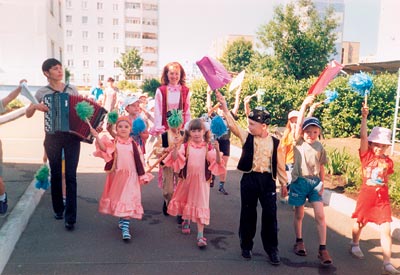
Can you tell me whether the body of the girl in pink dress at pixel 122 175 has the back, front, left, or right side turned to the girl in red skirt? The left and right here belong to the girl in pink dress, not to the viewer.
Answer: left

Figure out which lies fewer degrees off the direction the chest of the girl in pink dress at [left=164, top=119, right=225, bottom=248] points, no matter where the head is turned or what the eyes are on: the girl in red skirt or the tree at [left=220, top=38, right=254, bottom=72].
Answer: the girl in red skirt

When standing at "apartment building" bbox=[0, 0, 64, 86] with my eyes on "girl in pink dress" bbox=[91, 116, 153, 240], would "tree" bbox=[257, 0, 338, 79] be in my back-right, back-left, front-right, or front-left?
front-left

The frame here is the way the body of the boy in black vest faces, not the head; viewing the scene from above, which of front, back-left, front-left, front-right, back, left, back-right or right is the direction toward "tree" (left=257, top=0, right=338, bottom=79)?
back

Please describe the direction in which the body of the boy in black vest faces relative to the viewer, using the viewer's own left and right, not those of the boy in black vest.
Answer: facing the viewer

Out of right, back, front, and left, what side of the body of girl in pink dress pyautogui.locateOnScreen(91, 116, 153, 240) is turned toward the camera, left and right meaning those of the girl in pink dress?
front

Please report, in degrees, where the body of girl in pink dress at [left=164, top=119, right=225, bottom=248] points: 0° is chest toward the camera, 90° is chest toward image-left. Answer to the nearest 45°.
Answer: approximately 0°

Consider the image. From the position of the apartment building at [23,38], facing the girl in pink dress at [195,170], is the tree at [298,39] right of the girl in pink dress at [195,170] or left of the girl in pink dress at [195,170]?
left

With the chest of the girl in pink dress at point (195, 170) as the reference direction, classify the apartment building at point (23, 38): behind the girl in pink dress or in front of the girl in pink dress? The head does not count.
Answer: behind

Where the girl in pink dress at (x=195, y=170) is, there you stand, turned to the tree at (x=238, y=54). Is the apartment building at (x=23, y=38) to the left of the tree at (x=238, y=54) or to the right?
left
